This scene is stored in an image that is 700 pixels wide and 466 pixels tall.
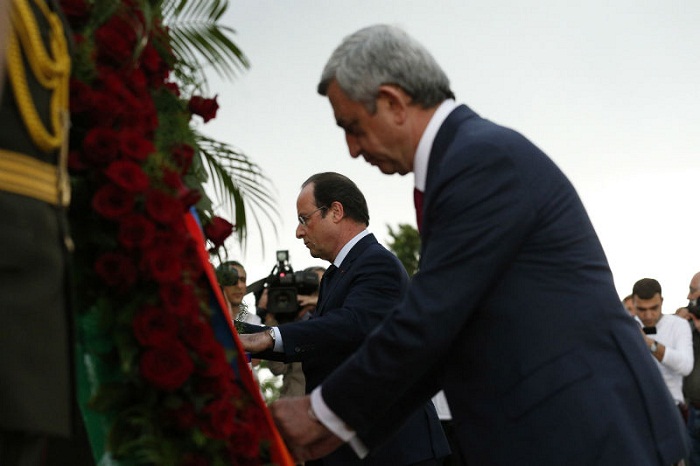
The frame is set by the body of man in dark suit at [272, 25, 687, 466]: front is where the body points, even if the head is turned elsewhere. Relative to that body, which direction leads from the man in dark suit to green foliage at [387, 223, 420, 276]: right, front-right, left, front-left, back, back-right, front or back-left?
right

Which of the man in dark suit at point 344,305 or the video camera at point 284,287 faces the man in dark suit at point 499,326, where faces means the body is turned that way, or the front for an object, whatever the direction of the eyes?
the video camera

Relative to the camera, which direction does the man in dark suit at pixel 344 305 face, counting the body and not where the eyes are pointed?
to the viewer's left

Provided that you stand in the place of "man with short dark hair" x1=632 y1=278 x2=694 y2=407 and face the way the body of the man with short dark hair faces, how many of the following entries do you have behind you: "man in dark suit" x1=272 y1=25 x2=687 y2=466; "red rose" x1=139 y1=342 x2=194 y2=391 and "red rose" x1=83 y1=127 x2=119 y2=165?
0

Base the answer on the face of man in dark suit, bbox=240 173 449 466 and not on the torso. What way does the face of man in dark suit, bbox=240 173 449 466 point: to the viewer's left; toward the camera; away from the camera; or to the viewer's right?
to the viewer's left

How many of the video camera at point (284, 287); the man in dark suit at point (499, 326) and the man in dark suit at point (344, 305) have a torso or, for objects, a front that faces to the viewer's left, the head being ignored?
2

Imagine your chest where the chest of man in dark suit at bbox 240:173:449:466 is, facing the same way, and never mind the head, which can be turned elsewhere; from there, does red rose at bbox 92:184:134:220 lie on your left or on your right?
on your left

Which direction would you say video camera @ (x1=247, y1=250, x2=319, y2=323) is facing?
toward the camera

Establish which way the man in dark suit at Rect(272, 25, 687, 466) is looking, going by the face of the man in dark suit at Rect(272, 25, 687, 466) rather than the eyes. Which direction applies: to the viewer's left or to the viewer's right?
to the viewer's left

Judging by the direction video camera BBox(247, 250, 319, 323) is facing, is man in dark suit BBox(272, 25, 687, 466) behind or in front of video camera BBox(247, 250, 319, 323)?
in front

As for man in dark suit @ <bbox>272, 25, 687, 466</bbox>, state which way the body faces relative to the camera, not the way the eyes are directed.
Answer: to the viewer's left

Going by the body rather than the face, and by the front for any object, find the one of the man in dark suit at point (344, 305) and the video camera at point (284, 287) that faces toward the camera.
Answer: the video camera

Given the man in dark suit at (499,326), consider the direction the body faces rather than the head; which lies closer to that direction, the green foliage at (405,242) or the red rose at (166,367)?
the red rose

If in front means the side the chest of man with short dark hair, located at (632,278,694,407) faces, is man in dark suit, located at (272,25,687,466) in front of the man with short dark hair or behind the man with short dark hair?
in front
